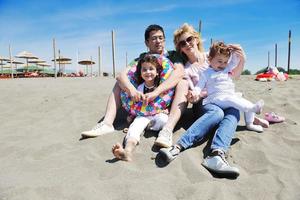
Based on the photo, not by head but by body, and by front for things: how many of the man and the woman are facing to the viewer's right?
0

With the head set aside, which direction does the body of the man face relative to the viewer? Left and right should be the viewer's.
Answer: facing the viewer and to the left of the viewer

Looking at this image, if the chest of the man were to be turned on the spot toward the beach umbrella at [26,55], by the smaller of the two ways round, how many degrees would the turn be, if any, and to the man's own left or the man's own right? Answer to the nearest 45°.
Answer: approximately 135° to the man's own right

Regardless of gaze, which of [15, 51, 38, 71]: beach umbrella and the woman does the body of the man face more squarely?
the woman

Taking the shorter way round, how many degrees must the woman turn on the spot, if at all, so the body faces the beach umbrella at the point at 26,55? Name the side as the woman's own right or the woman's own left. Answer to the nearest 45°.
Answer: approximately 135° to the woman's own right

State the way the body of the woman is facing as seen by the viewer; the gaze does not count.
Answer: toward the camera

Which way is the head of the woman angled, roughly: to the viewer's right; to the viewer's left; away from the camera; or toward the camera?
toward the camera
